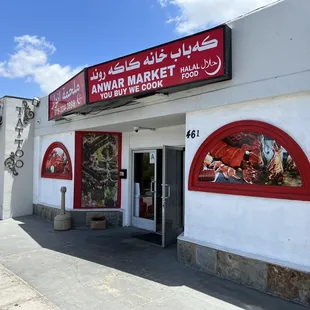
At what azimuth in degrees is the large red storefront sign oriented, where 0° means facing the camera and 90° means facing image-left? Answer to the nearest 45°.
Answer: approximately 45°

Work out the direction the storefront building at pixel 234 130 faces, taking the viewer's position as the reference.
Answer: facing the viewer and to the left of the viewer
